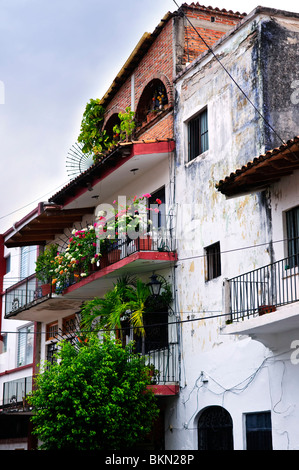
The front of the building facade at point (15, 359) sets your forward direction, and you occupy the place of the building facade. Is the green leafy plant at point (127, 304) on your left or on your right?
on your left

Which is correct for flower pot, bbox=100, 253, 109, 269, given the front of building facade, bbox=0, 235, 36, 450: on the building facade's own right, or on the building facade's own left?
on the building facade's own left

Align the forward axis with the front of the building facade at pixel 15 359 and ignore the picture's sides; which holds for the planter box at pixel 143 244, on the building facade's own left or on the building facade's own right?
on the building facade's own left

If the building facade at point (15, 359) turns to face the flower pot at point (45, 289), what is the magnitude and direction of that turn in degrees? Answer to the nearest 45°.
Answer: approximately 45° to its left

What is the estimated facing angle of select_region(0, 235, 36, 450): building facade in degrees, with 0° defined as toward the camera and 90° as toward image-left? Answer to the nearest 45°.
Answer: approximately 45°

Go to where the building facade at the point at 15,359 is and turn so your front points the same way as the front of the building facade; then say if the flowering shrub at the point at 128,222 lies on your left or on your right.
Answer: on your left
